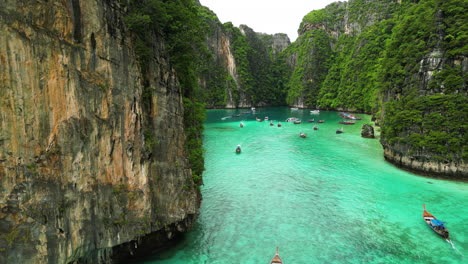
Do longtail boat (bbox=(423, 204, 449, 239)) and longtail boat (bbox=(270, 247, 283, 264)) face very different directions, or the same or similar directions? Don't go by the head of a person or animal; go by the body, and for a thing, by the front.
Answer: same or similar directions

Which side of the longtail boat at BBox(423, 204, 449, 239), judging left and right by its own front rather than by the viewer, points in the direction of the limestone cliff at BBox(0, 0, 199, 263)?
left

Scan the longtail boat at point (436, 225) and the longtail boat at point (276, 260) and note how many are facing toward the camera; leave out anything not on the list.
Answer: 0

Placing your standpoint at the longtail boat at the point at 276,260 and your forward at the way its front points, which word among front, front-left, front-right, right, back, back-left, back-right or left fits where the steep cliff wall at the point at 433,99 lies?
front-right

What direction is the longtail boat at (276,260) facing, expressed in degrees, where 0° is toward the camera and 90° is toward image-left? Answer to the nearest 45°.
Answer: approximately 180°

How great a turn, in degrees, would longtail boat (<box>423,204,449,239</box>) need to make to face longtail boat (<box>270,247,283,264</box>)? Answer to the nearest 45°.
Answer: approximately 90° to its left

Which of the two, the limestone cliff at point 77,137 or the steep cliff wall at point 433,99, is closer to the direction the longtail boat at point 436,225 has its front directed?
the steep cliff wall

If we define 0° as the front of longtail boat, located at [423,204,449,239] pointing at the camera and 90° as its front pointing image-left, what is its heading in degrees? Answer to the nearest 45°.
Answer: approximately 135°

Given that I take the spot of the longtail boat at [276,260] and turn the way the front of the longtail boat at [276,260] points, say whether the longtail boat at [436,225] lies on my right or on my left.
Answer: on my right

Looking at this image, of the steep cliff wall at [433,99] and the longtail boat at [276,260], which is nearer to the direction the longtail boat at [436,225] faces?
the steep cliff wall
